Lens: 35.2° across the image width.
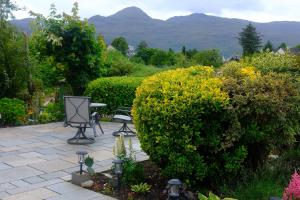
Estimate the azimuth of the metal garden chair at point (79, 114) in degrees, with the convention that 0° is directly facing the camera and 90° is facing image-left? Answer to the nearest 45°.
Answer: approximately 180°

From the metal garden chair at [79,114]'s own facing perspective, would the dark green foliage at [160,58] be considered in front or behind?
in front

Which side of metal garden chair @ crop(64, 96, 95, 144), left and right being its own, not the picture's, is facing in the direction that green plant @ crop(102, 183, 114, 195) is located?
back

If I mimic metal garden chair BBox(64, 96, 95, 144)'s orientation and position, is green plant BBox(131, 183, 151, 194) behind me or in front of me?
behind
